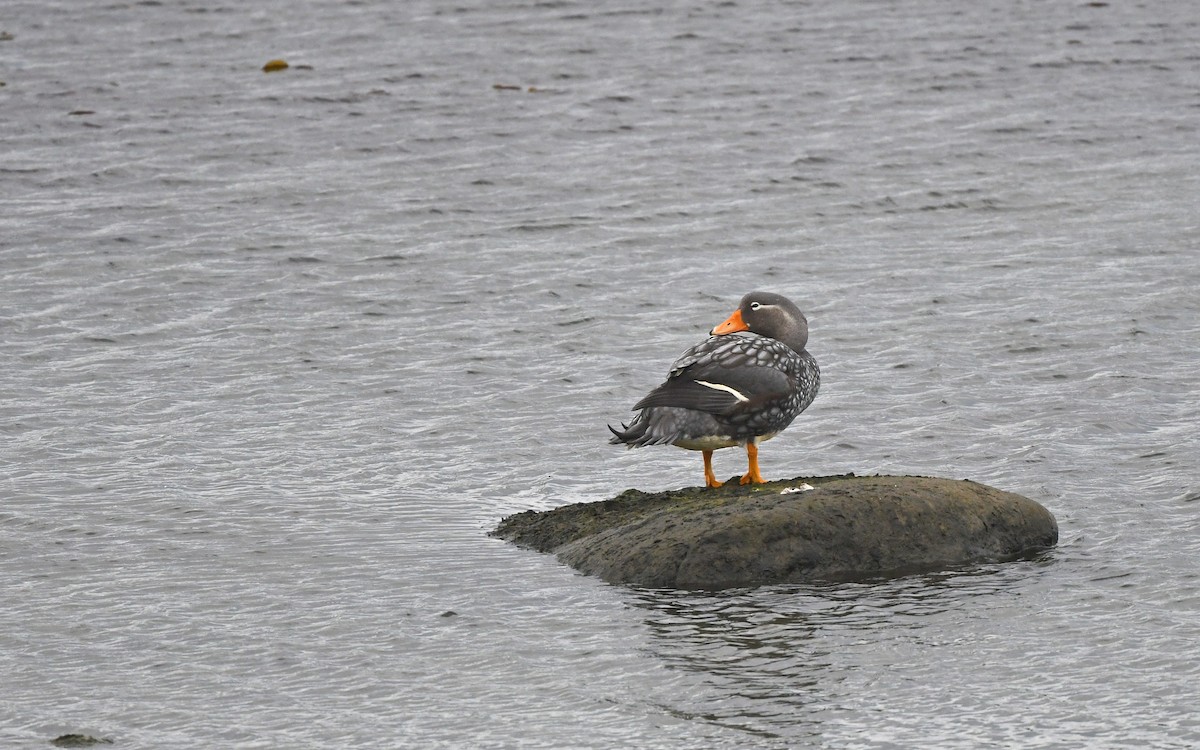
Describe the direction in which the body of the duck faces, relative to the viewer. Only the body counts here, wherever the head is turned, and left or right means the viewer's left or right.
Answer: facing to the right of the viewer

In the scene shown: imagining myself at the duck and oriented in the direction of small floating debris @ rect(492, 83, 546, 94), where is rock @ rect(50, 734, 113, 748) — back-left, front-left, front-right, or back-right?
back-left

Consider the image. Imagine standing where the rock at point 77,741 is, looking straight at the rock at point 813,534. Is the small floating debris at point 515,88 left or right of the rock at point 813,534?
left

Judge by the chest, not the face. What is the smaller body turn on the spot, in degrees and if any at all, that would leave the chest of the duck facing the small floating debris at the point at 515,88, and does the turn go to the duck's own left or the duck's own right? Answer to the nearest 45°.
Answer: approximately 90° to the duck's own left
